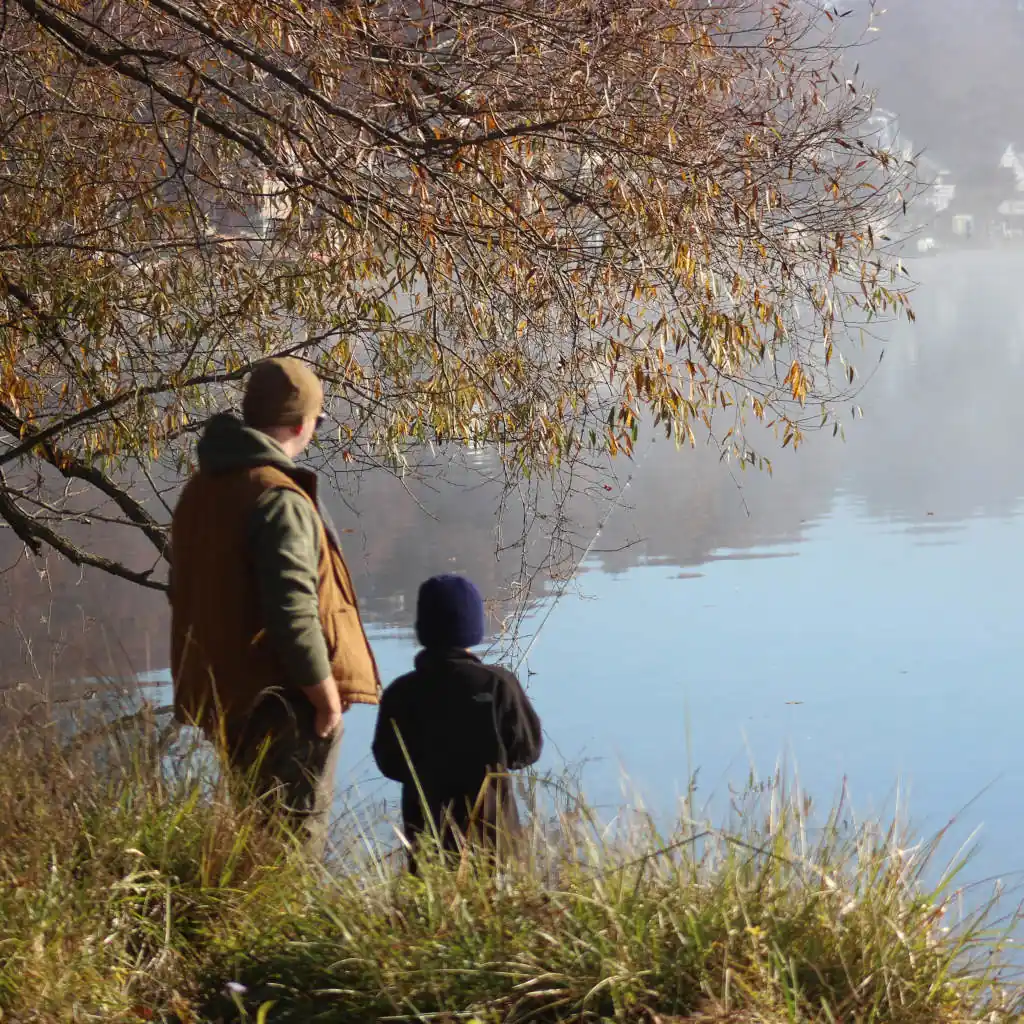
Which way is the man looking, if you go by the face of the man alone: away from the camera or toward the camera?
away from the camera

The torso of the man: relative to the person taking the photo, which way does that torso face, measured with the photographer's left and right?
facing away from the viewer and to the right of the viewer

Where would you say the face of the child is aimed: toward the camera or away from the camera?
away from the camera

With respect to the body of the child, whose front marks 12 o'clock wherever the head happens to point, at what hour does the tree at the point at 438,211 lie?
The tree is roughly at 12 o'clock from the child.

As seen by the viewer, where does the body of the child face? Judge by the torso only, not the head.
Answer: away from the camera
